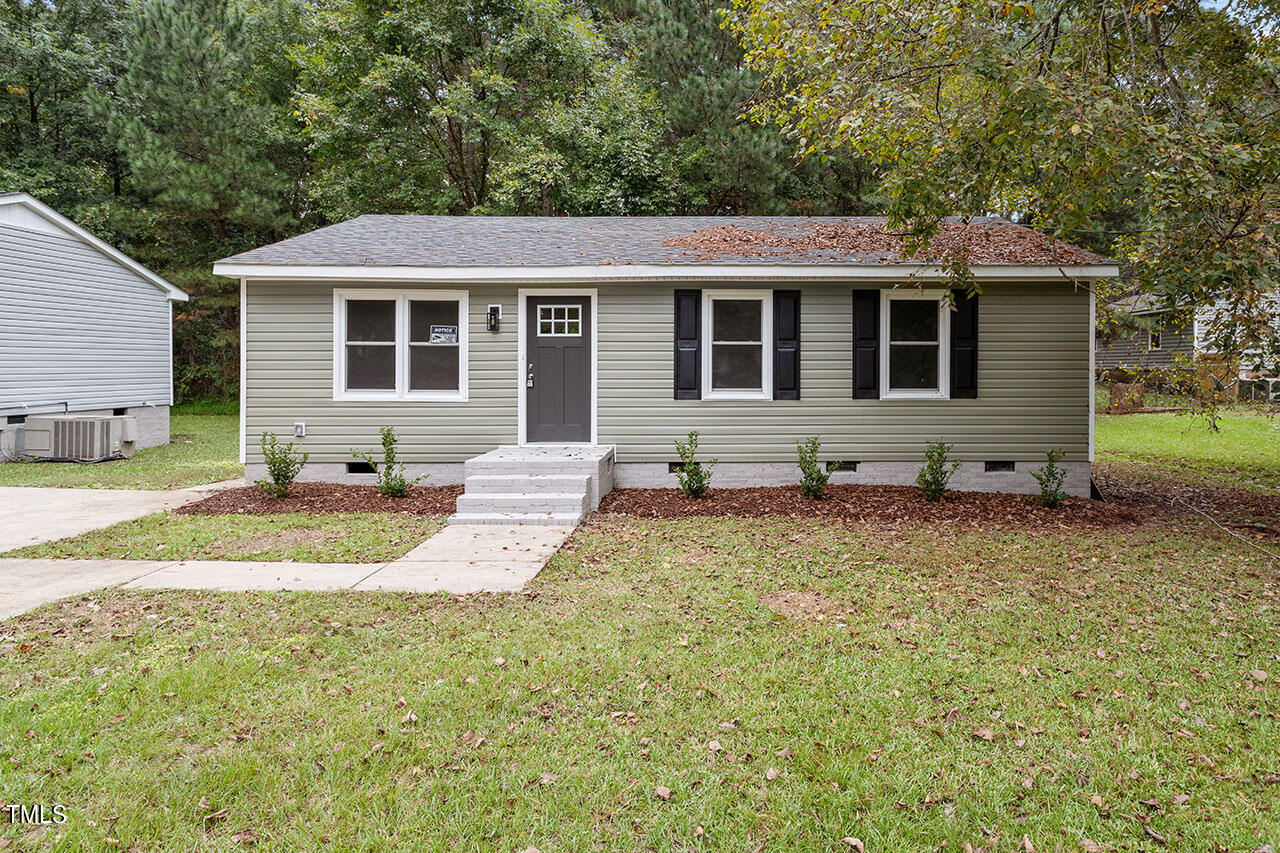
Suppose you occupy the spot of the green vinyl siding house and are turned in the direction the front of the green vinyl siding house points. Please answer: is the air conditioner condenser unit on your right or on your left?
on your right

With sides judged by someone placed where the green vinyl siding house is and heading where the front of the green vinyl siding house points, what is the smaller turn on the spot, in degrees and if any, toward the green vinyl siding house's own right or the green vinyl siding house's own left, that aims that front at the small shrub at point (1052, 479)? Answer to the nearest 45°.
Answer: approximately 90° to the green vinyl siding house's own left

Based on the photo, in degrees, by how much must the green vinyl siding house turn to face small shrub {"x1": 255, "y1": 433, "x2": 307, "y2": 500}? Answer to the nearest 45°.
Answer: approximately 90° to its right

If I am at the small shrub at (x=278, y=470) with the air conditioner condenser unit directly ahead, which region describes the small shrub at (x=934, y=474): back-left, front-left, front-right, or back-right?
back-right

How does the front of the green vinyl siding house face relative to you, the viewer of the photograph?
facing the viewer

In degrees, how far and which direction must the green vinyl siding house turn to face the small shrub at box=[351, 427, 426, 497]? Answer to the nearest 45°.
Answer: approximately 90° to its right
